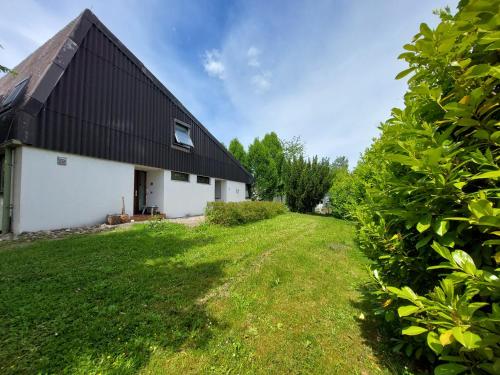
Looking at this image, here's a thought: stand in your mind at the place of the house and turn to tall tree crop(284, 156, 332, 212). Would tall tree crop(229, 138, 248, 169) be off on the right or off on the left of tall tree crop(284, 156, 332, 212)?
left

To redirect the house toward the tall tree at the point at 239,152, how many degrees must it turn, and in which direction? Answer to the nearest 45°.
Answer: approximately 90° to its left

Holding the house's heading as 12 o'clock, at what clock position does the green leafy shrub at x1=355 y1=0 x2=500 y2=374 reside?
The green leafy shrub is roughly at 1 o'clock from the house.

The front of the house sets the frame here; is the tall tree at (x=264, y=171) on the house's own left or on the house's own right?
on the house's own left

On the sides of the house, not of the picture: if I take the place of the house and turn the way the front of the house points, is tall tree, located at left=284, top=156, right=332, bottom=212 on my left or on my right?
on my left

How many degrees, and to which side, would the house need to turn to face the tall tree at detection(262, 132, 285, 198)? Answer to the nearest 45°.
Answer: approximately 90° to its left

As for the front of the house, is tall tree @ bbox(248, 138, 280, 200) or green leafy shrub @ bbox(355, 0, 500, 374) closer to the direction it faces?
the green leafy shrub

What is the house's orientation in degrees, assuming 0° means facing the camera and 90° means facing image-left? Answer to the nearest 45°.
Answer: approximately 315°
